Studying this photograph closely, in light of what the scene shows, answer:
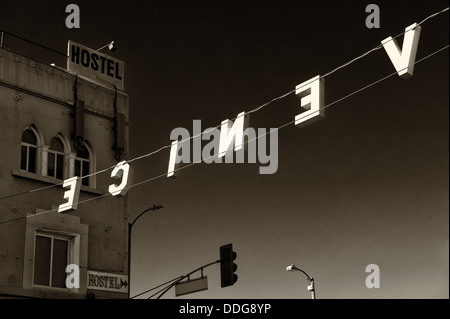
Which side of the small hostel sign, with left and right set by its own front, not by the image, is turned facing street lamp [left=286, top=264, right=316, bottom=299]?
left

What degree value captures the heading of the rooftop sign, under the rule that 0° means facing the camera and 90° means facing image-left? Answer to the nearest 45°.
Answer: approximately 315°

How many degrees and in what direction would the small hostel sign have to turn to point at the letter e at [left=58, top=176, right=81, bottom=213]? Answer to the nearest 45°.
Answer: approximately 45° to its right

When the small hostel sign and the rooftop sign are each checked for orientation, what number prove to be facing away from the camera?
0

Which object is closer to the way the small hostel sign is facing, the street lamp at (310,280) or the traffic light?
the traffic light

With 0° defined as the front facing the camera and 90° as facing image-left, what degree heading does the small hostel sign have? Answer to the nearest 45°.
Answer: approximately 315°

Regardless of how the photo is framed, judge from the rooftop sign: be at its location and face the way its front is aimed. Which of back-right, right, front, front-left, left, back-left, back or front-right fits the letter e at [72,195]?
front-right
